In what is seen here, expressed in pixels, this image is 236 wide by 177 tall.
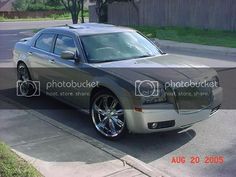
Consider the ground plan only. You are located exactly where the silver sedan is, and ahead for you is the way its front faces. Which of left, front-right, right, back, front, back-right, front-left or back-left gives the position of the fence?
back-left

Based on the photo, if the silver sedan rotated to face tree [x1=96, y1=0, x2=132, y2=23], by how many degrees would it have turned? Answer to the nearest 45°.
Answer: approximately 135° to its left

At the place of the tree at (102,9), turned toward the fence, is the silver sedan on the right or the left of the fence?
right

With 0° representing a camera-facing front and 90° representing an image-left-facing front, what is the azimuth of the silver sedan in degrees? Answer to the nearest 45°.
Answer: approximately 315°
